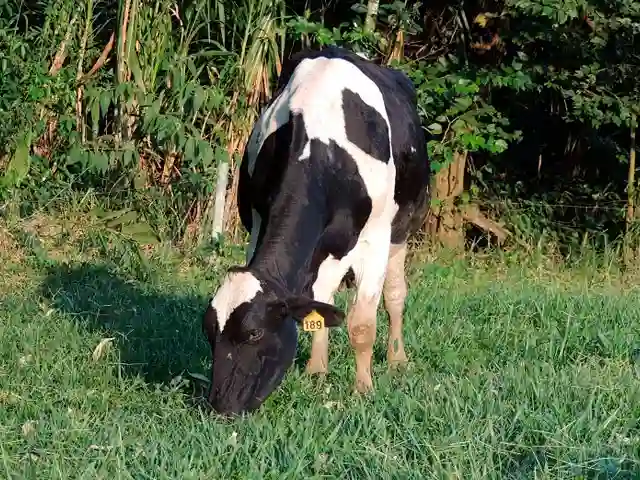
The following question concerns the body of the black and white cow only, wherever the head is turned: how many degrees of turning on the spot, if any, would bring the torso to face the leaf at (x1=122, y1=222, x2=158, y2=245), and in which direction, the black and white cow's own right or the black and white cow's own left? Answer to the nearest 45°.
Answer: approximately 90° to the black and white cow's own right

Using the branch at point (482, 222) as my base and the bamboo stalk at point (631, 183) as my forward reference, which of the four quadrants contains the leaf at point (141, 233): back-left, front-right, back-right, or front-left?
back-right

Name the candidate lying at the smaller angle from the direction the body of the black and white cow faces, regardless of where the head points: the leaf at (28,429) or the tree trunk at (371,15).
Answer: the leaf

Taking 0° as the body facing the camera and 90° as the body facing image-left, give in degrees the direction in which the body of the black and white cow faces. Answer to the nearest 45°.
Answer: approximately 45°

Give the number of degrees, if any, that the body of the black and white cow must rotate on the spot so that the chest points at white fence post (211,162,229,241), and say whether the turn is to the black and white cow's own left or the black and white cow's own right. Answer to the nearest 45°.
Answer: approximately 135° to the black and white cow's own right

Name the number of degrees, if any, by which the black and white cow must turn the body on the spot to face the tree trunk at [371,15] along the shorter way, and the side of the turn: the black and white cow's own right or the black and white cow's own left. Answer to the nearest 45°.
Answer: approximately 135° to the black and white cow's own right

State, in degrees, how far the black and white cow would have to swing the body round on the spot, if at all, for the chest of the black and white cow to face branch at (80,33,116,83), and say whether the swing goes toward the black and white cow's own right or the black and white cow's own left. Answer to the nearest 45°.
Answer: approximately 90° to the black and white cow's own right

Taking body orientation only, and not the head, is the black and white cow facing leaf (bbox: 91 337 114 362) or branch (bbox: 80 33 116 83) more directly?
the leaf

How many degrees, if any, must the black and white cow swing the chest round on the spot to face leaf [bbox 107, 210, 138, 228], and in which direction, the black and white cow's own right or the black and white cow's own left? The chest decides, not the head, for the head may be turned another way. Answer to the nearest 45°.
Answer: approximately 90° to the black and white cow's own right

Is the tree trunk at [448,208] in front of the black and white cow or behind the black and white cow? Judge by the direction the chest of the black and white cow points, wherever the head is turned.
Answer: behind

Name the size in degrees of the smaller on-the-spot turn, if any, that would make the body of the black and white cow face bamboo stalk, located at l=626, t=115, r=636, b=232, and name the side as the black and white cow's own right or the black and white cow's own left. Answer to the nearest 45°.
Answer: approximately 180°
